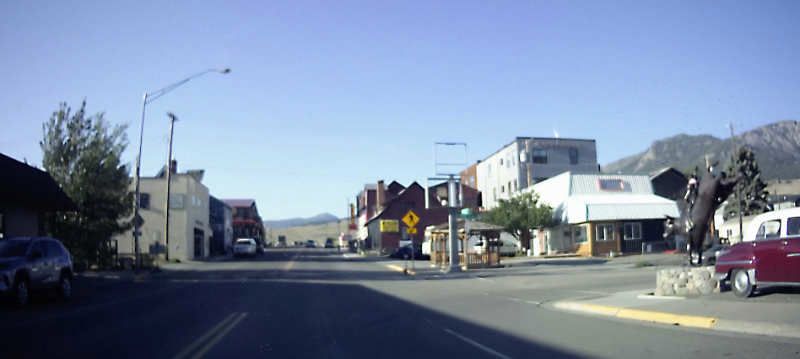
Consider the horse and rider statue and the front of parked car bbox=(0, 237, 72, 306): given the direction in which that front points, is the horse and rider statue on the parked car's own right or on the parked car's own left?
on the parked car's own left

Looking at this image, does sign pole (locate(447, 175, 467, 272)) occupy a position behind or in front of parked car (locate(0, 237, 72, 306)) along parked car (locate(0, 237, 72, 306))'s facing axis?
behind

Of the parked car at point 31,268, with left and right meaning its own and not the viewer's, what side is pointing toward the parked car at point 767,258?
left

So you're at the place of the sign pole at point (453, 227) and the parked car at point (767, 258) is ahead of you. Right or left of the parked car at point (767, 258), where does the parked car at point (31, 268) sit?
right

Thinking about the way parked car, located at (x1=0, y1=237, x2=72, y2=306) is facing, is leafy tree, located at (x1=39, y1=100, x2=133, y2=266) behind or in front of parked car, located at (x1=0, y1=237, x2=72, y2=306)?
behind

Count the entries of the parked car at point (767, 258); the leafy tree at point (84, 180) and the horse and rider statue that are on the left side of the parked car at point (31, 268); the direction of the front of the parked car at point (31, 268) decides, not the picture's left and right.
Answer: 2

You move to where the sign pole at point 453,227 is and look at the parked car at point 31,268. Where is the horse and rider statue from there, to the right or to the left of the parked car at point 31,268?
left

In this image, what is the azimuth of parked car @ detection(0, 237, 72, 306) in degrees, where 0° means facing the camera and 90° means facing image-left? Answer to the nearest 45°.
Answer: approximately 45°
